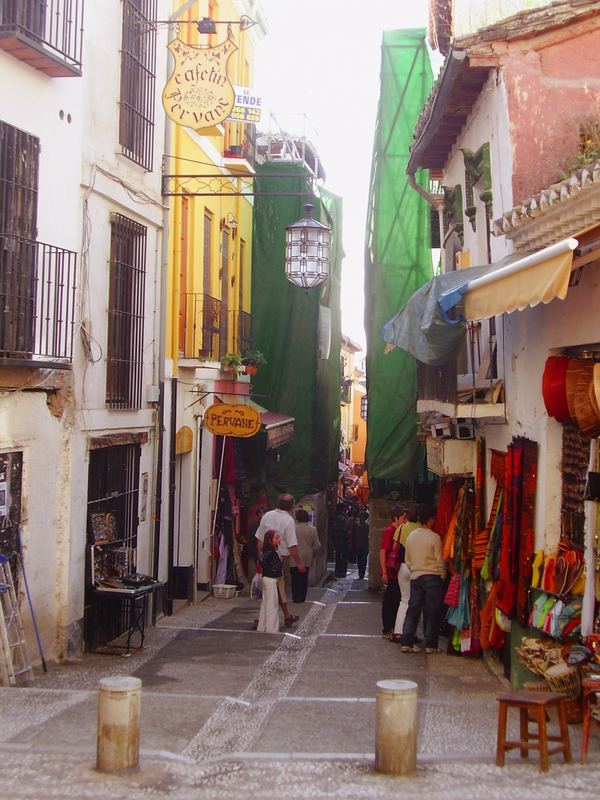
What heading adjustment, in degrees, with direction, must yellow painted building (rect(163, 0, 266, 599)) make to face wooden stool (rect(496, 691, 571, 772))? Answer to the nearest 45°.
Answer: approximately 90° to its right

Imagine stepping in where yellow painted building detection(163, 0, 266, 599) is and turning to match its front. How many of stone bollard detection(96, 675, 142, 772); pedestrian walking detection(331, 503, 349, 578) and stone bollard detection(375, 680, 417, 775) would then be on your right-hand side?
2

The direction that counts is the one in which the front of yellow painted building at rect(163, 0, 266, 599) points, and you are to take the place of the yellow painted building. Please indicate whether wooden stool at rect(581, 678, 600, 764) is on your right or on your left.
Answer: on your right

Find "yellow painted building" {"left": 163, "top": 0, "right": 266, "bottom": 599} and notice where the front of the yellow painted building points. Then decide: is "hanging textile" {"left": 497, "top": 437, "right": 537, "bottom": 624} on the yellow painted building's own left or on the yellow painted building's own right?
on the yellow painted building's own right

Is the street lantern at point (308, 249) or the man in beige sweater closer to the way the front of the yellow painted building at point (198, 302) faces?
the street lantern

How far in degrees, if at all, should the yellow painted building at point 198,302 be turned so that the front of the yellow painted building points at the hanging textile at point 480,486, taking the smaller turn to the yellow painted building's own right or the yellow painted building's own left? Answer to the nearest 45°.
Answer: approximately 45° to the yellow painted building's own right

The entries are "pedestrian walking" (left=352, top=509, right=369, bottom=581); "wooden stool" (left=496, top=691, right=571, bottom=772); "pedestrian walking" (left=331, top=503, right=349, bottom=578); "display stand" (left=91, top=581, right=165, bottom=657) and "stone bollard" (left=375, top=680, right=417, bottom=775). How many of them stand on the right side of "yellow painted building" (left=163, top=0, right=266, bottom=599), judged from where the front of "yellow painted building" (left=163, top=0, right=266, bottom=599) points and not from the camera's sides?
3

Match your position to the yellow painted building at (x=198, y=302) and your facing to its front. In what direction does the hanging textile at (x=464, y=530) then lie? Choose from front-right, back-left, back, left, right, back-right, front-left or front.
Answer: front-right

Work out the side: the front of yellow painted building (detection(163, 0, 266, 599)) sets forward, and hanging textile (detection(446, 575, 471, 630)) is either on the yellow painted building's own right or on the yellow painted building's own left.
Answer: on the yellow painted building's own right

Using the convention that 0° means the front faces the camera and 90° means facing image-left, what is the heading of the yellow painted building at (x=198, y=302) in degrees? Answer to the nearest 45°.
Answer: approximately 270°

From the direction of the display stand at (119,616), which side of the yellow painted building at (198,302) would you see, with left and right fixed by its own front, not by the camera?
right

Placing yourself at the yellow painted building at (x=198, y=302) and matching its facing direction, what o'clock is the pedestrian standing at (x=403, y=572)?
The pedestrian standing is roughly at 2 o'clock from the yellow painted building.

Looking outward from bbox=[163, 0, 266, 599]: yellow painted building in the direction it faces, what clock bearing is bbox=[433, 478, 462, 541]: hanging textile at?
The hanging textile is roughly at 1 o'clock from the yellow painted building.

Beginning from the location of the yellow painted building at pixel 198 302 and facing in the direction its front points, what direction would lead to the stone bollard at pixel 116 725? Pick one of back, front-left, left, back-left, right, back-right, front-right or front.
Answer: right

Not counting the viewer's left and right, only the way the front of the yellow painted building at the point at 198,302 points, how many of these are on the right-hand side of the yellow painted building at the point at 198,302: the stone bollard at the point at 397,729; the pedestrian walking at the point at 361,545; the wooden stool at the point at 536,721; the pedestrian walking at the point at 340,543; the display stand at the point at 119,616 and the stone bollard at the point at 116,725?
4
